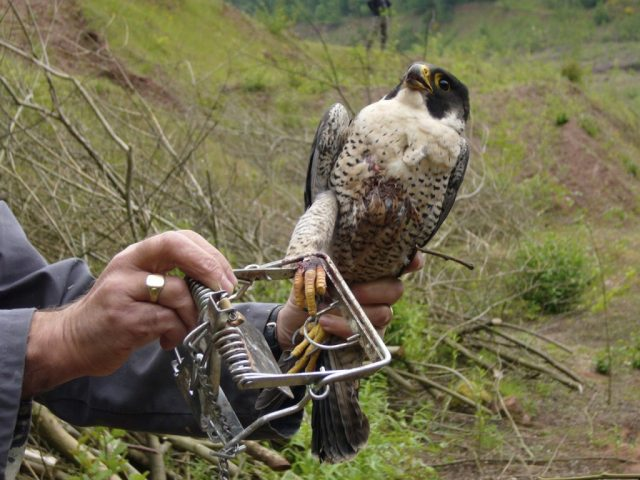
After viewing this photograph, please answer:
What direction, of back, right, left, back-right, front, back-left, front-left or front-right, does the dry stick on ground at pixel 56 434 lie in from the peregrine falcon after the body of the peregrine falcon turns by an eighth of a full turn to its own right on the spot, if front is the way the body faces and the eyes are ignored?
front-right

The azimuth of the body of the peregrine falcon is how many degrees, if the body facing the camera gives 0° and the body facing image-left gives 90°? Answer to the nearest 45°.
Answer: approximately 0°

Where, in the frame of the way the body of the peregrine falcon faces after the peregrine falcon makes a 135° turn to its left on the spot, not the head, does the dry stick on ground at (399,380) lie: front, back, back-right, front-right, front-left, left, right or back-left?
front-left

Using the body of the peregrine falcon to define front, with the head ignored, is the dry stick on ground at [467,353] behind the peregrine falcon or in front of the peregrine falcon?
behind

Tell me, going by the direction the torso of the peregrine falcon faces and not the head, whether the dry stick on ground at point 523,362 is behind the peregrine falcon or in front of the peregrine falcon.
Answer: behind

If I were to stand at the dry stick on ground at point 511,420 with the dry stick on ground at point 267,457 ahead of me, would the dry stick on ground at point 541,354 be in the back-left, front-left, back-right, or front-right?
back-right

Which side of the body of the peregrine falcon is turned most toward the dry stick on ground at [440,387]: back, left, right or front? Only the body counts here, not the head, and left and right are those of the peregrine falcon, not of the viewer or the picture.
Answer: back

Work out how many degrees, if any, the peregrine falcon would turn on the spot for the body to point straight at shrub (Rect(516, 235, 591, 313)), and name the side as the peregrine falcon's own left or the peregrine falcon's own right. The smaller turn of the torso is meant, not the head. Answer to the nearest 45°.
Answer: approximately 180°
